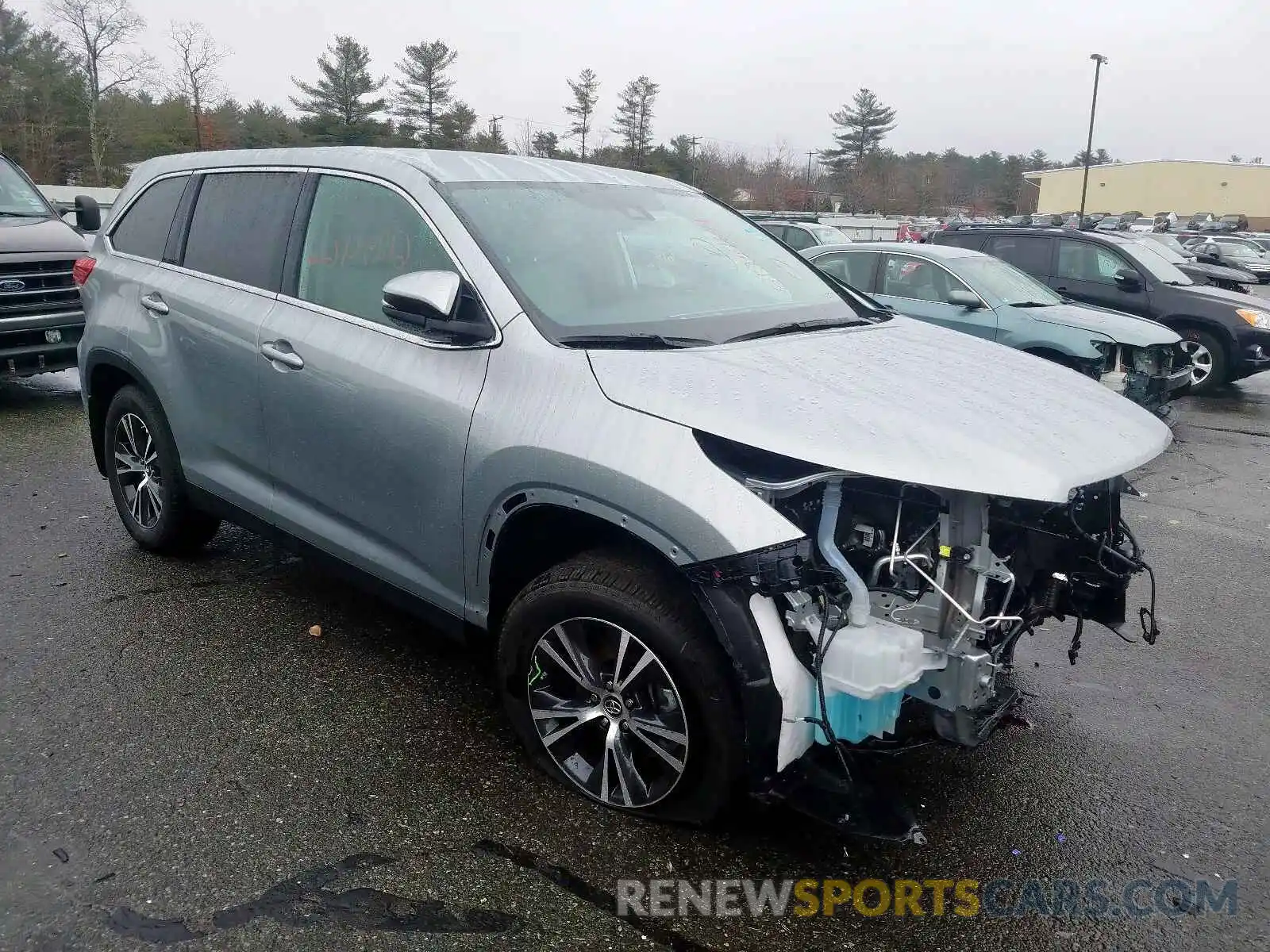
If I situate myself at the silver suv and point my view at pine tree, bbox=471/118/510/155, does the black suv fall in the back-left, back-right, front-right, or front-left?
front-right

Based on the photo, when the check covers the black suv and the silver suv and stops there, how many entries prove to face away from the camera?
0

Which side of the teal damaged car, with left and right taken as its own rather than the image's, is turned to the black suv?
left

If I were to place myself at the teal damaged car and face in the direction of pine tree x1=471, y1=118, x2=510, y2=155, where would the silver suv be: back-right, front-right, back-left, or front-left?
back-left

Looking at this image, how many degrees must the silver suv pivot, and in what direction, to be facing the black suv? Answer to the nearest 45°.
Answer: approximately 90° to its left

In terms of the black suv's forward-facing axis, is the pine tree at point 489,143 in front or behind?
behind

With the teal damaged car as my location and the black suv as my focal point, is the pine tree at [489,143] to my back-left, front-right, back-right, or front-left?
front-left

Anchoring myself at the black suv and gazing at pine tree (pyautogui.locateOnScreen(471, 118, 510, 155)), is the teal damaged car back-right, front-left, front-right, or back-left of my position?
back-left

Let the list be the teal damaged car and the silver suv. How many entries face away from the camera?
0

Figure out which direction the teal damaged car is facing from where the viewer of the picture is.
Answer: facing the viewer and to the right of the viewer

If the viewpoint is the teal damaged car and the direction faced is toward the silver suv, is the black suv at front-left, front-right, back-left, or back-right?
back-left

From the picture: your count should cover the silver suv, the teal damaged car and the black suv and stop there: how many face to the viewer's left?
0
